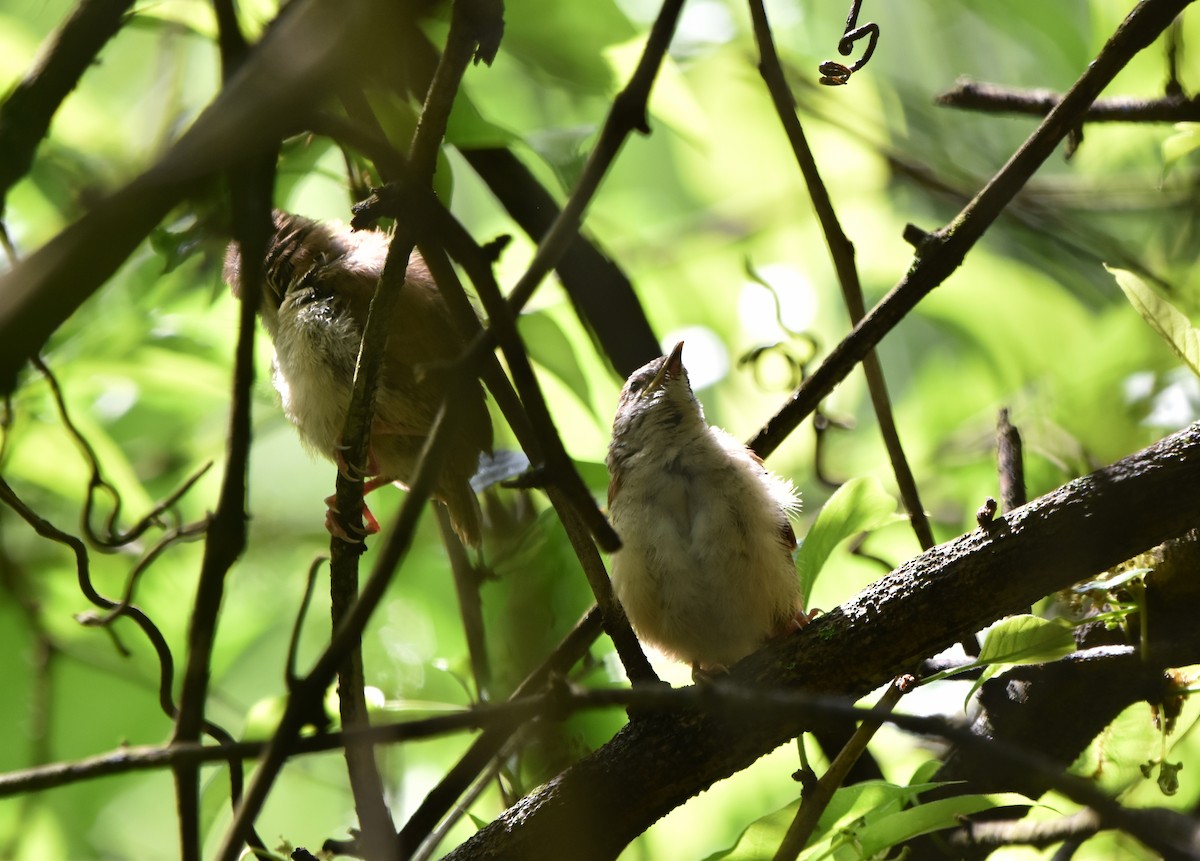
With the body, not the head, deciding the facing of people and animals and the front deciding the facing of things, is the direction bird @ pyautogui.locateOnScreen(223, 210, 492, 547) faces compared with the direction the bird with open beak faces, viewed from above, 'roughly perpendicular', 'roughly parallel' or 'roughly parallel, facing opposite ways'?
roughly perpendicular

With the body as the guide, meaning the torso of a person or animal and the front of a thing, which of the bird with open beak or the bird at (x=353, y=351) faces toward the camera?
the bird with open beak

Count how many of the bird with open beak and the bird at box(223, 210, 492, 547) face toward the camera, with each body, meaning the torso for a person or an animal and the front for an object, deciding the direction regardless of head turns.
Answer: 1

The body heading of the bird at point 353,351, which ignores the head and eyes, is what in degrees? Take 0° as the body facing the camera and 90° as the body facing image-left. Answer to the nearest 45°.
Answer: approximately 90°

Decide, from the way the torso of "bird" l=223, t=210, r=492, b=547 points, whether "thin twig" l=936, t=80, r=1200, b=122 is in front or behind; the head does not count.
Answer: behind

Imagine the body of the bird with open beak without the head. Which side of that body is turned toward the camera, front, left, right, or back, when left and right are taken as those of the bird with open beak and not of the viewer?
front
